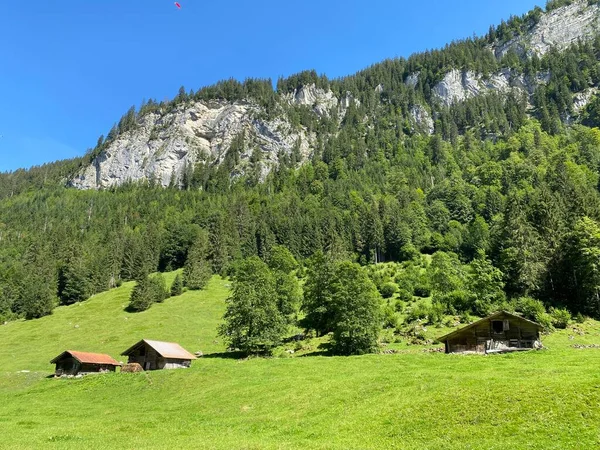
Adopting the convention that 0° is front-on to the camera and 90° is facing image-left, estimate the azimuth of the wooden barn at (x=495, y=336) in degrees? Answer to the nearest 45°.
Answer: approximately 0°
